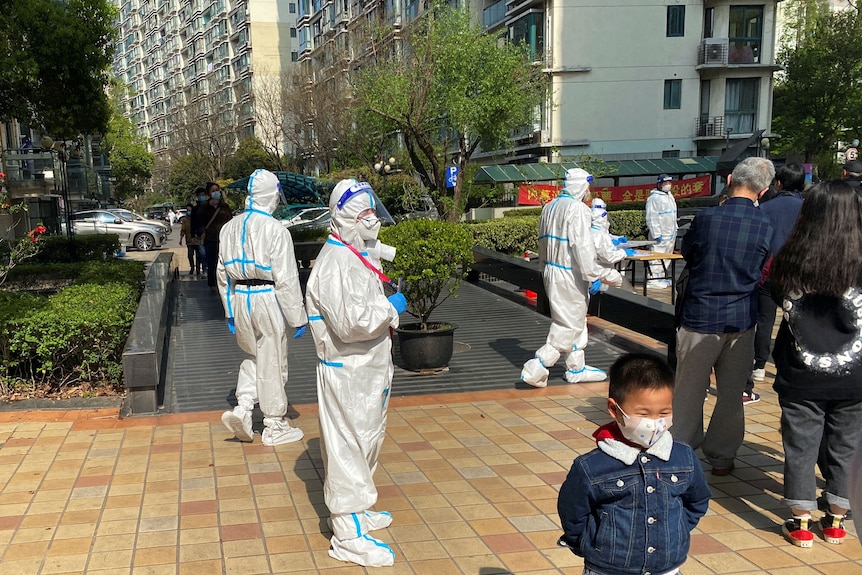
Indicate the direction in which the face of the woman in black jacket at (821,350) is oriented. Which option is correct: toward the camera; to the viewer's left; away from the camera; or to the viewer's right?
away from the camera

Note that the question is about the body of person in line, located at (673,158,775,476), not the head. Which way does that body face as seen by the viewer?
away from the camera

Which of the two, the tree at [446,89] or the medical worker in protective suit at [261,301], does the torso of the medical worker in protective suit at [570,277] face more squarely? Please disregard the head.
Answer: the tree

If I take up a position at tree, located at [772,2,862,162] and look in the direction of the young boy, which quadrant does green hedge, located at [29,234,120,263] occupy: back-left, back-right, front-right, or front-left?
front-right

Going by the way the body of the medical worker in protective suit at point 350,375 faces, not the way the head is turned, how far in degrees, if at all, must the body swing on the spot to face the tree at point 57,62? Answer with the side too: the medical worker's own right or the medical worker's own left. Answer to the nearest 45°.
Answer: approximately 135° to the medical worker's own left

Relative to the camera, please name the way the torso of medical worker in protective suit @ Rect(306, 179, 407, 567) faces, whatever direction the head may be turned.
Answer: to the viewer's right

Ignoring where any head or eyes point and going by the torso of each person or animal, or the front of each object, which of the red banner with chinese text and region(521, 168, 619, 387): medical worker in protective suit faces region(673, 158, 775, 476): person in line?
the red banner with chinese text

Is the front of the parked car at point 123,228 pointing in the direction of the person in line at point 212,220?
no

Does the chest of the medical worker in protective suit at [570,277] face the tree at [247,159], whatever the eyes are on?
no

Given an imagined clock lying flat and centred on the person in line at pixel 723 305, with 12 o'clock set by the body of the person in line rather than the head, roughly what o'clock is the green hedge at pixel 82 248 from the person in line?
The green hedge is roughly at 10 o'clock from the person in line.

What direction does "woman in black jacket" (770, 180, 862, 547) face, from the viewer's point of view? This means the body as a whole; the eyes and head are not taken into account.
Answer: away from the camera

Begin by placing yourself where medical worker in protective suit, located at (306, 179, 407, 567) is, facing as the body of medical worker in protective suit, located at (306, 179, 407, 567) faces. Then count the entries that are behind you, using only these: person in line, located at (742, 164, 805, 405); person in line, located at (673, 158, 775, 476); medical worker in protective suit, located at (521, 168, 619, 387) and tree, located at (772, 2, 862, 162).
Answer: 0

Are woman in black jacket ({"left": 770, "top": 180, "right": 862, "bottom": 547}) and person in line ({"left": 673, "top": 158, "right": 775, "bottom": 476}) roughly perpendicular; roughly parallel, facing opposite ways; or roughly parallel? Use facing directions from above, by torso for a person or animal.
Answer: roughly parallel

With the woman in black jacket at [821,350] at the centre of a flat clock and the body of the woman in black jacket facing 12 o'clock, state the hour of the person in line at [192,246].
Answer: The person in line is roughly at 10 o'clock from the woman in black jacket.

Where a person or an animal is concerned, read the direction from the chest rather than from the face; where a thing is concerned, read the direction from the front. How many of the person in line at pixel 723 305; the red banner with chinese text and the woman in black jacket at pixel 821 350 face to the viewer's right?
0

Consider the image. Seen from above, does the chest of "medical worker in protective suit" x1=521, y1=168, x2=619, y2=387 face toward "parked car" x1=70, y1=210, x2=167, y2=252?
no

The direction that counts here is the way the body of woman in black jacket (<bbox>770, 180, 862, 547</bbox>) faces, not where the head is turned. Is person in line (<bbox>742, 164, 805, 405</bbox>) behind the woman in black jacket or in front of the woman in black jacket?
in front

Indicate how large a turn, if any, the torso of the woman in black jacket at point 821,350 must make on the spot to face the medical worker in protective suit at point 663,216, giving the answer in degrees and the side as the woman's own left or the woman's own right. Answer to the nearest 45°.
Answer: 0° — they already face them

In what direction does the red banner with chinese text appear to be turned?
toward the camera

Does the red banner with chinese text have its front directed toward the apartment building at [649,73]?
no

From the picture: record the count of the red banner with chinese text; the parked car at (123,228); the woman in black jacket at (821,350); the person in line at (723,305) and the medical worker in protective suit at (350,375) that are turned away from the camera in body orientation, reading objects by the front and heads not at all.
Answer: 2
